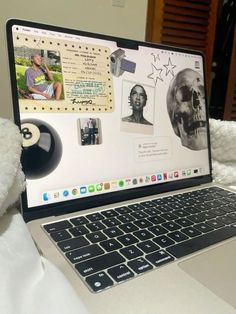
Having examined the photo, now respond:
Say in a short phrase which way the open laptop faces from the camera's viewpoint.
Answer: facing the viewer and to the right of the viewer
